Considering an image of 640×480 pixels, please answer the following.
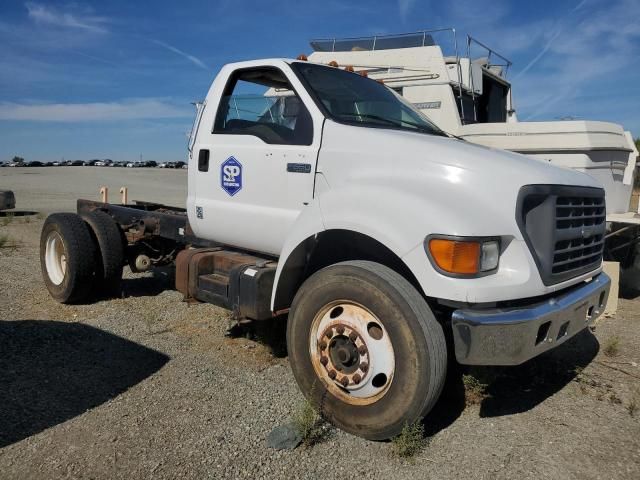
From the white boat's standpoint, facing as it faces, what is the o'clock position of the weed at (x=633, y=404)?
The weed is roughly at 7 o'clock from the white boat.

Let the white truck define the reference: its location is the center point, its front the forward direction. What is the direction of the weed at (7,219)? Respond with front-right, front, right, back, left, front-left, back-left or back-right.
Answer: back

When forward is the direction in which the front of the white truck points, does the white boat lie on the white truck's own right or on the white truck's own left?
on the white truck's own left

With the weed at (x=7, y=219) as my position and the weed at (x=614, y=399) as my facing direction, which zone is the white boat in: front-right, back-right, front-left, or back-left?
front-left

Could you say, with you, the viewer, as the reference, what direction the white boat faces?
facing away from the viewer and to the left of the viewer

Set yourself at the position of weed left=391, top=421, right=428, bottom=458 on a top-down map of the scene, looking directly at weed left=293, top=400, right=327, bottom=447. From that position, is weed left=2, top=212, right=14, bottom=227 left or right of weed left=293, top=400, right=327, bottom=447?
right

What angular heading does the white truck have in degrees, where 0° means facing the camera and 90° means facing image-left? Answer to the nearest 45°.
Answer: approximately 315°

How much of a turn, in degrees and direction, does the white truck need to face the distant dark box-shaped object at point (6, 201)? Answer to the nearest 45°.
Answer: approximately 180°

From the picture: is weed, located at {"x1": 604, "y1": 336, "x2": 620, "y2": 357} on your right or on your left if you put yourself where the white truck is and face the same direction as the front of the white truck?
on your left

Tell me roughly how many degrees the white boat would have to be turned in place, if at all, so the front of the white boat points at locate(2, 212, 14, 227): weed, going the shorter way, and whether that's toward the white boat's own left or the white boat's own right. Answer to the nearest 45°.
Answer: approximately 45° to the white boat's own left
